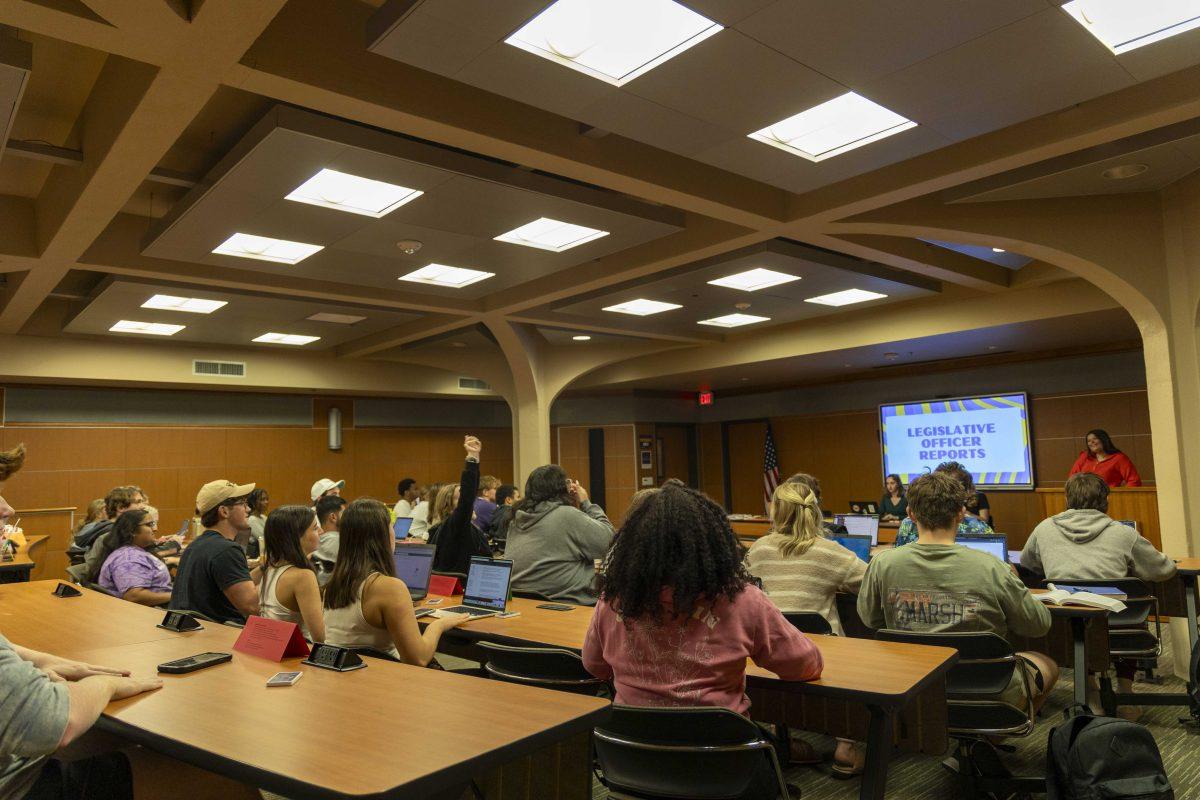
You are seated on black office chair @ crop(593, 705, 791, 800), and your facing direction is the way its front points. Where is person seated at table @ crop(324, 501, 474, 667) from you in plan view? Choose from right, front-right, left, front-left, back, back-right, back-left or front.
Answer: front-left

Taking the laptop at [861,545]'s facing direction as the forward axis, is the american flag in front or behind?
behind

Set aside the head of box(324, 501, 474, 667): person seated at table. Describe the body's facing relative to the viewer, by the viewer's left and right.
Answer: facing away from the viewer and to the right of the viewer

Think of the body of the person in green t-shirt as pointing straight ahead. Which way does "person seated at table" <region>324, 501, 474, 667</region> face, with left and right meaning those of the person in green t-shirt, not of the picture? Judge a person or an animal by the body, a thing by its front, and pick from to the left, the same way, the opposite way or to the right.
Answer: the same way

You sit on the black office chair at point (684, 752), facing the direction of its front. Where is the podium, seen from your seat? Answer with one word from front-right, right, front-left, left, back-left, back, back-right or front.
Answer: front-right

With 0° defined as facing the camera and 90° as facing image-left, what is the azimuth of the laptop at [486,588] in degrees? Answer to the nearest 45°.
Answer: approximately 45°

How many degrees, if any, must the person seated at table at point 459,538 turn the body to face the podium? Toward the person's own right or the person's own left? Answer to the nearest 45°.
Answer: approximately 45° to the person's own right

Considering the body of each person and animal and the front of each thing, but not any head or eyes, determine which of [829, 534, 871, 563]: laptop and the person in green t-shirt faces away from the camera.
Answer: the person in green t-shirt

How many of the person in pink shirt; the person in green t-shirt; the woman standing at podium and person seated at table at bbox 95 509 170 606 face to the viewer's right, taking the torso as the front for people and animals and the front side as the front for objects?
1

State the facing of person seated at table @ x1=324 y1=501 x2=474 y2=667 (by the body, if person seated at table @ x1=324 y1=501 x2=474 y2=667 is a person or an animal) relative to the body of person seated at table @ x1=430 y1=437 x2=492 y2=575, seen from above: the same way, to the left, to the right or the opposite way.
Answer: the same way

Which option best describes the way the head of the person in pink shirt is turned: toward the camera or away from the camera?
away from the camera

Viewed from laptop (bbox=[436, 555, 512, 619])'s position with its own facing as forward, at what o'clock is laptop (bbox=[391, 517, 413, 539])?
laptop (bbox=[391, 517, 413, 539]) is roughly at 4 o'clock from laptop (bbox=[436, 555, 512, 619]).

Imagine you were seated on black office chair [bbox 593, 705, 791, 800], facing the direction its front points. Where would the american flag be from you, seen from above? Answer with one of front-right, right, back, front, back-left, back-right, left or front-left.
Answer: front

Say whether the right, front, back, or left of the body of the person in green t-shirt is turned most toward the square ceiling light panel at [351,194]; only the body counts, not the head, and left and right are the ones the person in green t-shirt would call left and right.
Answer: left

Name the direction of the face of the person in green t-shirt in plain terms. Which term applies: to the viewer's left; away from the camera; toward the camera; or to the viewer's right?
away from the camera

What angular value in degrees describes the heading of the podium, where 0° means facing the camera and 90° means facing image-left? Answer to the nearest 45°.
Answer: approximately 0°

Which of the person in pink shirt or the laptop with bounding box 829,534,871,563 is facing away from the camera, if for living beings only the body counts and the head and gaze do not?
the person in pink shirt

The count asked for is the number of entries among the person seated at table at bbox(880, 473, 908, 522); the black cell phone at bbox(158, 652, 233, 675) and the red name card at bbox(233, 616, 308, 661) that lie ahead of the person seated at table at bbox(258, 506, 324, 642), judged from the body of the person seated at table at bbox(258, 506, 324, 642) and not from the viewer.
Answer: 1

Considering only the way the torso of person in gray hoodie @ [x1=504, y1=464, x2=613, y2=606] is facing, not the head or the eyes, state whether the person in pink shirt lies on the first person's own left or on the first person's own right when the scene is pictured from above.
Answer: on the first person's own right

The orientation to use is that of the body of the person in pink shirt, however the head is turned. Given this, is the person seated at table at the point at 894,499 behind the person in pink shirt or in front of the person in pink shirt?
in front

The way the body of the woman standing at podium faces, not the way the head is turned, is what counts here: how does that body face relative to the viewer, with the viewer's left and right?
facing the viewer and to the left of the viewer
